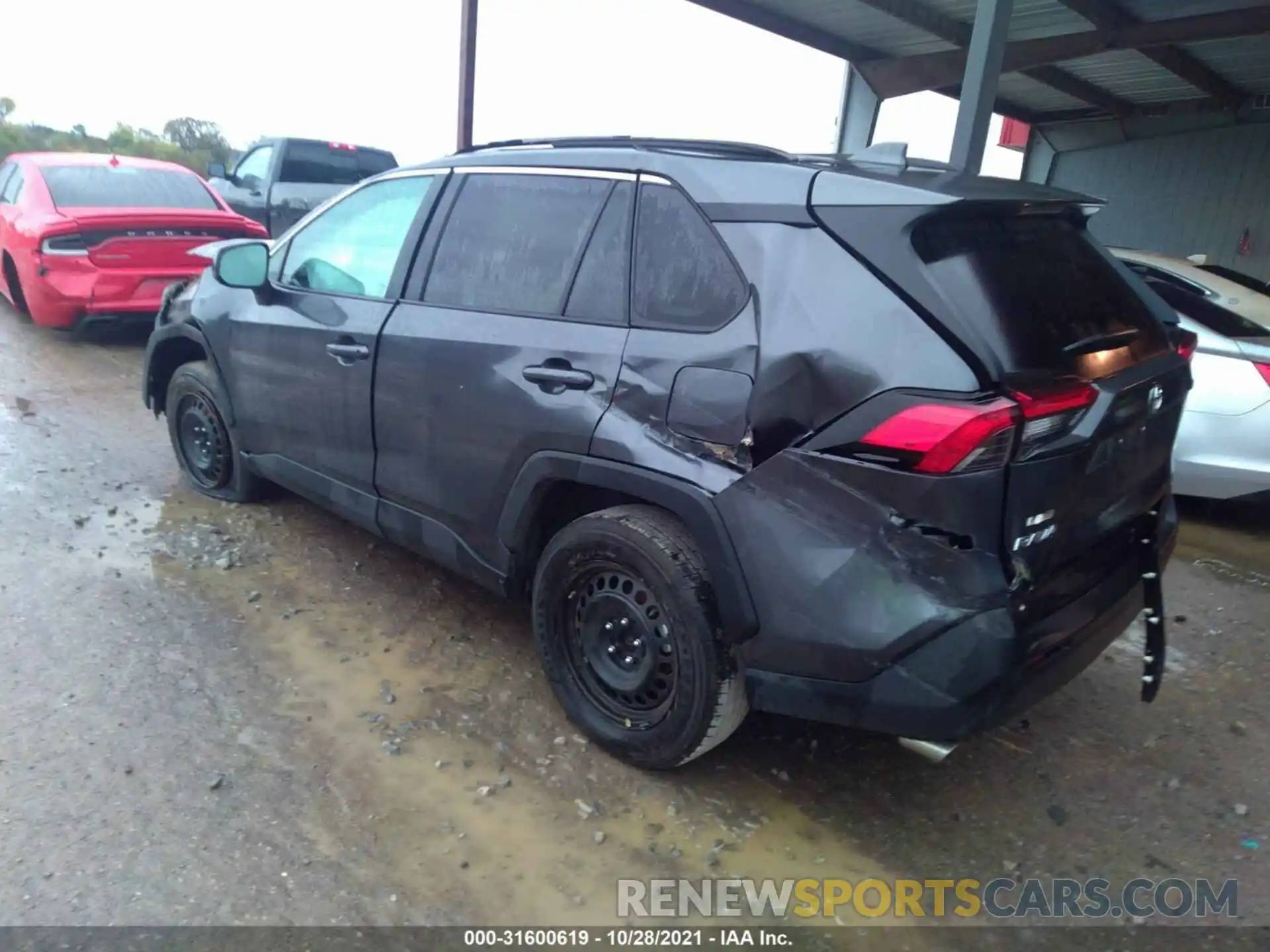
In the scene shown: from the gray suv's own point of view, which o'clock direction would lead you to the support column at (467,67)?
The support column is roughly at 1 o'clock from the gray suv.

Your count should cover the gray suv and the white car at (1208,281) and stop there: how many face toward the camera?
0

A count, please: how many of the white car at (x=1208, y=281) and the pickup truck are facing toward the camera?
0

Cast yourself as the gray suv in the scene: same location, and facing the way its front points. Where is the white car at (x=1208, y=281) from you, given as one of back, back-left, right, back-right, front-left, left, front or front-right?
right

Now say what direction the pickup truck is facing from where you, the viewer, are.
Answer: facing away from the viewer and to the left of the viewer

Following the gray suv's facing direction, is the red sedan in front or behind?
in front

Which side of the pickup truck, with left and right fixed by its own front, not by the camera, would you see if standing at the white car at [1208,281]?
back

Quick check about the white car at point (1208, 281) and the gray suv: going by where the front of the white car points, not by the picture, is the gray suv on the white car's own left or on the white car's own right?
on the white car's own left

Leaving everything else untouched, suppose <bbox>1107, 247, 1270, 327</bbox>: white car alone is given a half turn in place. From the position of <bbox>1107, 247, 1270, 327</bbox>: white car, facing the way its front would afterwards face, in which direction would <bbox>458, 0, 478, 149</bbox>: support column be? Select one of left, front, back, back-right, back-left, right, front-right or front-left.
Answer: back-right

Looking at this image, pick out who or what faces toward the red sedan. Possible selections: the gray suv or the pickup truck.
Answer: the gray suv

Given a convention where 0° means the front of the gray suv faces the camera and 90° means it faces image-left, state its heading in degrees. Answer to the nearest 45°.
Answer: approximately 135°

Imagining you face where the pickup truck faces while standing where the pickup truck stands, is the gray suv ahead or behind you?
behind

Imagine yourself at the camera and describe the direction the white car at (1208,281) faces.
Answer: facing away from the viewer and to the left of the viewer

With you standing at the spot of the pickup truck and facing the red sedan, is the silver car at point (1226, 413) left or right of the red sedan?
left

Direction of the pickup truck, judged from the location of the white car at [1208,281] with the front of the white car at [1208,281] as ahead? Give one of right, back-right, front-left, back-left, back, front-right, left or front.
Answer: front-left

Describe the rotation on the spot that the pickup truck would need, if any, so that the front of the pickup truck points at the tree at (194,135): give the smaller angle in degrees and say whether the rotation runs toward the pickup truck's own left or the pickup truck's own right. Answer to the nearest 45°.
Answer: approximately 45° to the pickup truck's own right

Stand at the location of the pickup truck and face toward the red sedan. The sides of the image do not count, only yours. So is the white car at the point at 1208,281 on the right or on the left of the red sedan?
left

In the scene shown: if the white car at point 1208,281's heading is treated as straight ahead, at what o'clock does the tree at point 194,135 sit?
The tree is roughly at 11 o'clock from the white car.
